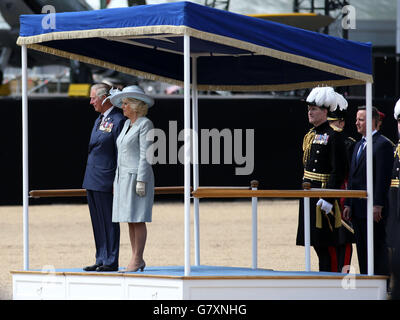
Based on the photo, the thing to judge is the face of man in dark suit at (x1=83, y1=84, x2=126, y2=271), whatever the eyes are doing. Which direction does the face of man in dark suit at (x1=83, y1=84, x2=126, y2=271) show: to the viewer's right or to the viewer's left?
to the viewer's left

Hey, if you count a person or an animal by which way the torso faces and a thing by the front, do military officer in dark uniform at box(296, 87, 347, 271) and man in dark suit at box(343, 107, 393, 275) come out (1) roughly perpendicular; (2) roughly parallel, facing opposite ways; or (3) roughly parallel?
roughly parallel

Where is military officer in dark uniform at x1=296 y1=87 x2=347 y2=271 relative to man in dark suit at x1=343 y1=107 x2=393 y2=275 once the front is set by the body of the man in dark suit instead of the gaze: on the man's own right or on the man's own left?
on the man's own right

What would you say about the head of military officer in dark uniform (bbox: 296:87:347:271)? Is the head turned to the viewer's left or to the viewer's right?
to the viewer's left

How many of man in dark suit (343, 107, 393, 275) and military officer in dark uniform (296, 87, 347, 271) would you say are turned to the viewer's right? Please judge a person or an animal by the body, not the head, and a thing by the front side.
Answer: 0

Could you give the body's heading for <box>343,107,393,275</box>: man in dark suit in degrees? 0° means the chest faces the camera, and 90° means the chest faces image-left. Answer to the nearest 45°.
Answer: approximately 45°

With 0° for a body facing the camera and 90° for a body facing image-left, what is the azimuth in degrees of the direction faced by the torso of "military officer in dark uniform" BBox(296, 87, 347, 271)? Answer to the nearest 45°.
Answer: approximately 45°
